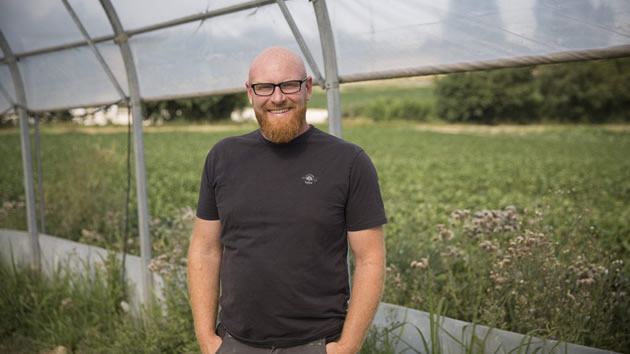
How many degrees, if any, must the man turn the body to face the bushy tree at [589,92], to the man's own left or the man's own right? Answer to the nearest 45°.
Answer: approximately 135° to the man's own left

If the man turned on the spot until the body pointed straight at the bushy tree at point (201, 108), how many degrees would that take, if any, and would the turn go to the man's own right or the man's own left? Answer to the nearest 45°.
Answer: approximately 180°

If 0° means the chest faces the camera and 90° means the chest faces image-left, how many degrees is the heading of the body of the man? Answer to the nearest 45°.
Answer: approximately 0°

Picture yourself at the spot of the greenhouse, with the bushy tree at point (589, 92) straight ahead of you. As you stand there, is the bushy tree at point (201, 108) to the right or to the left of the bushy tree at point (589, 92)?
left
